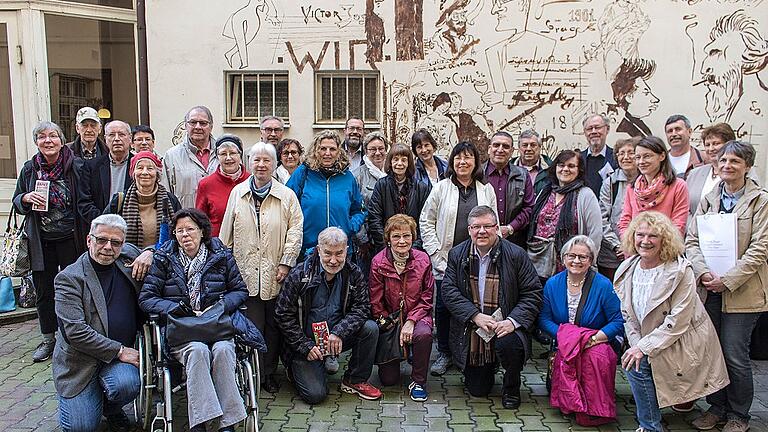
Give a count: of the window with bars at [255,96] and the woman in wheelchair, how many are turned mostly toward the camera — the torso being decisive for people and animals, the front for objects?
2

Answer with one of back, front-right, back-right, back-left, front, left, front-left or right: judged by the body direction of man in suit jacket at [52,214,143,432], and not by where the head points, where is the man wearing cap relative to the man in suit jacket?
back-left

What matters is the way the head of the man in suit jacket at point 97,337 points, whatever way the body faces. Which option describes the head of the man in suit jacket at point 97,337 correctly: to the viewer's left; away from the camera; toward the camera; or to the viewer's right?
toward the camera

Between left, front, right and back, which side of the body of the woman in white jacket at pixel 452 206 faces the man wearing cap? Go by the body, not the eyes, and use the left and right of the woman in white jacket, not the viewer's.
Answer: right

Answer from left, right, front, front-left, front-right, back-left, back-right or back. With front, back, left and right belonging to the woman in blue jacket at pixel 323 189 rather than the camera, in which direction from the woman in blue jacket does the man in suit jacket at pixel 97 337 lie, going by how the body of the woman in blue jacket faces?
front-right

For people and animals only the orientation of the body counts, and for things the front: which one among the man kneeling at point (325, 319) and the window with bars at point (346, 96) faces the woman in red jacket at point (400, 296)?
the window with bars

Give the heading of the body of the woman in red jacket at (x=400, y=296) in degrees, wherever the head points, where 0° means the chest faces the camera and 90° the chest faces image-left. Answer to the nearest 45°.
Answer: approximately 0°

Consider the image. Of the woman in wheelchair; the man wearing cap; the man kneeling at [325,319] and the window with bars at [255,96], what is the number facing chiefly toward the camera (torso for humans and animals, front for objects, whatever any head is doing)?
4

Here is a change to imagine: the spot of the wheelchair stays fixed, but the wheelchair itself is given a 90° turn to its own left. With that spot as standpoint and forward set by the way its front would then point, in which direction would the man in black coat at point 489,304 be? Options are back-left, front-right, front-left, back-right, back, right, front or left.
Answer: front

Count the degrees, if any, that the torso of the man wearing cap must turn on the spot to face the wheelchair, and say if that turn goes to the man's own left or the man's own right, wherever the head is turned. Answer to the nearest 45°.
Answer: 0° — they already face it

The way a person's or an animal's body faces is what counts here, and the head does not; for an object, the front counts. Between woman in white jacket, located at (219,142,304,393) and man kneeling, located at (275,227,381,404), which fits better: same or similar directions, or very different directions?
same or similar directions

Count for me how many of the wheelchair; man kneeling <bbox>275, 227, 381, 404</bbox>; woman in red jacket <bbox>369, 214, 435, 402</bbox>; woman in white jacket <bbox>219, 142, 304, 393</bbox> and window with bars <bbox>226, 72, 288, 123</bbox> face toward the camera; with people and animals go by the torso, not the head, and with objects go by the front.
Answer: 5

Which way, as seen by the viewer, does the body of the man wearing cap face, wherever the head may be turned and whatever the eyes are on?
toward the camera

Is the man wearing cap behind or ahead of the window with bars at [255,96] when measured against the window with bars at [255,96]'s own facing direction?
ahead

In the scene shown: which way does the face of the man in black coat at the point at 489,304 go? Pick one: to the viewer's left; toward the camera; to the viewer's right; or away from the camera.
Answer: toward the camera

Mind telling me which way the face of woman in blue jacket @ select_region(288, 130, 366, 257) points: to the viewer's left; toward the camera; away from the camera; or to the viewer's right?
toward the camera

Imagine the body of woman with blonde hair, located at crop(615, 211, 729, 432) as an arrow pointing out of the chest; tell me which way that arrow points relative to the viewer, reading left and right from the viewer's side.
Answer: facing the viewer and to the left of the viewer

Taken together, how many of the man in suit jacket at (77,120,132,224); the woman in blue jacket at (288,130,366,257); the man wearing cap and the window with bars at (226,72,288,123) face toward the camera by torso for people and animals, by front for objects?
4

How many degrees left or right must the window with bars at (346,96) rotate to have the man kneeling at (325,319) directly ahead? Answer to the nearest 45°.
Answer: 0° — it already faces them

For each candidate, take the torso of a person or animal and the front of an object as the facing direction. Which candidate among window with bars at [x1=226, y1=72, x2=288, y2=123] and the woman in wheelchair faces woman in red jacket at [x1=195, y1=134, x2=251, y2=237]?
the window with bars
